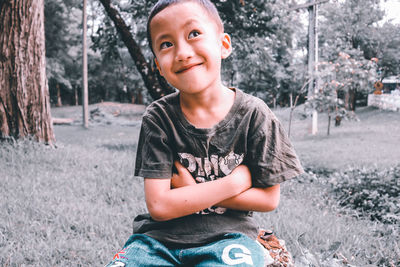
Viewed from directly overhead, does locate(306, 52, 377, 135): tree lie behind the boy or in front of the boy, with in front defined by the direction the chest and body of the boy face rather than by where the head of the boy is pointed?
behind

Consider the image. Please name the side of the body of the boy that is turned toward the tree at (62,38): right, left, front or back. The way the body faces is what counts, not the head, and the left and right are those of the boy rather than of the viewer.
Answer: back

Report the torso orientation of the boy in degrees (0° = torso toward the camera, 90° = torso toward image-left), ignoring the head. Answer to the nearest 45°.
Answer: approximately 0°

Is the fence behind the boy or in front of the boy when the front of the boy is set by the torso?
behind

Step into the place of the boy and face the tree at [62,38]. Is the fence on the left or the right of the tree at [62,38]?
right
